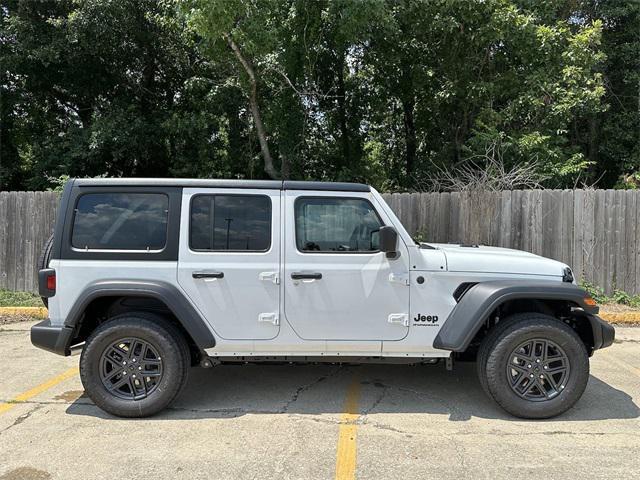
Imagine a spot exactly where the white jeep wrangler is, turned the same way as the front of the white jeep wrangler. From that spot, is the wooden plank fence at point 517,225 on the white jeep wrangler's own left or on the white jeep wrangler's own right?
on the white jeep wrangler's own left

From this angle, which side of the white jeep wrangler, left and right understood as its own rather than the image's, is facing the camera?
right
